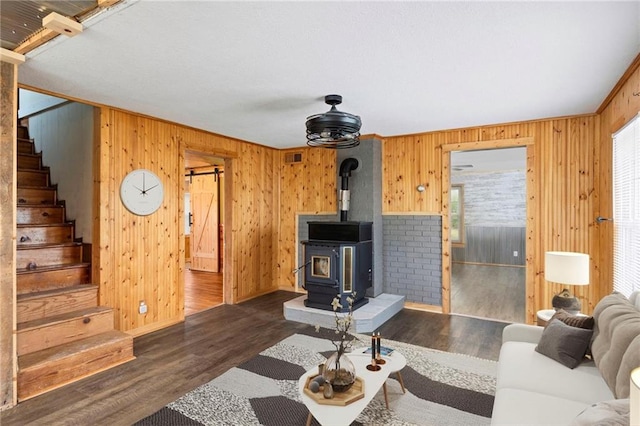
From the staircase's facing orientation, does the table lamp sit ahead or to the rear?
ahead

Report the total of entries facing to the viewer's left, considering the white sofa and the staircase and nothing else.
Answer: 1

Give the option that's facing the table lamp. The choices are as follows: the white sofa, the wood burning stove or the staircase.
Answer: the staircase

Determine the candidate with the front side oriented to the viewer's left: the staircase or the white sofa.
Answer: the white sofa

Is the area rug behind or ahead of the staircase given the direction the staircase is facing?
ahead

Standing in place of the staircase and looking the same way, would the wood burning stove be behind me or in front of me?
in front

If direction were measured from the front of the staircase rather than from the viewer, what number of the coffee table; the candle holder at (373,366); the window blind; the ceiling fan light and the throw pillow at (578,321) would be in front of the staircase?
5

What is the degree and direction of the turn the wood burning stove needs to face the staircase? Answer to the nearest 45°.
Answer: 0° — it already faces it

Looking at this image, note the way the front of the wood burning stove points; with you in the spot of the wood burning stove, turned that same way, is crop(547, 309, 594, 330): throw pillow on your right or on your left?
on your left

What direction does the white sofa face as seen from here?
to the viewer's left

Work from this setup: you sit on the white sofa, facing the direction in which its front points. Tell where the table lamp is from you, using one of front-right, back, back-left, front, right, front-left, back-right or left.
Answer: right

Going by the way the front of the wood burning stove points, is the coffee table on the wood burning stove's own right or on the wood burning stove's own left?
on the wood burning stove's own left

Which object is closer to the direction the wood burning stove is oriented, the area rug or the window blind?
the area rug
